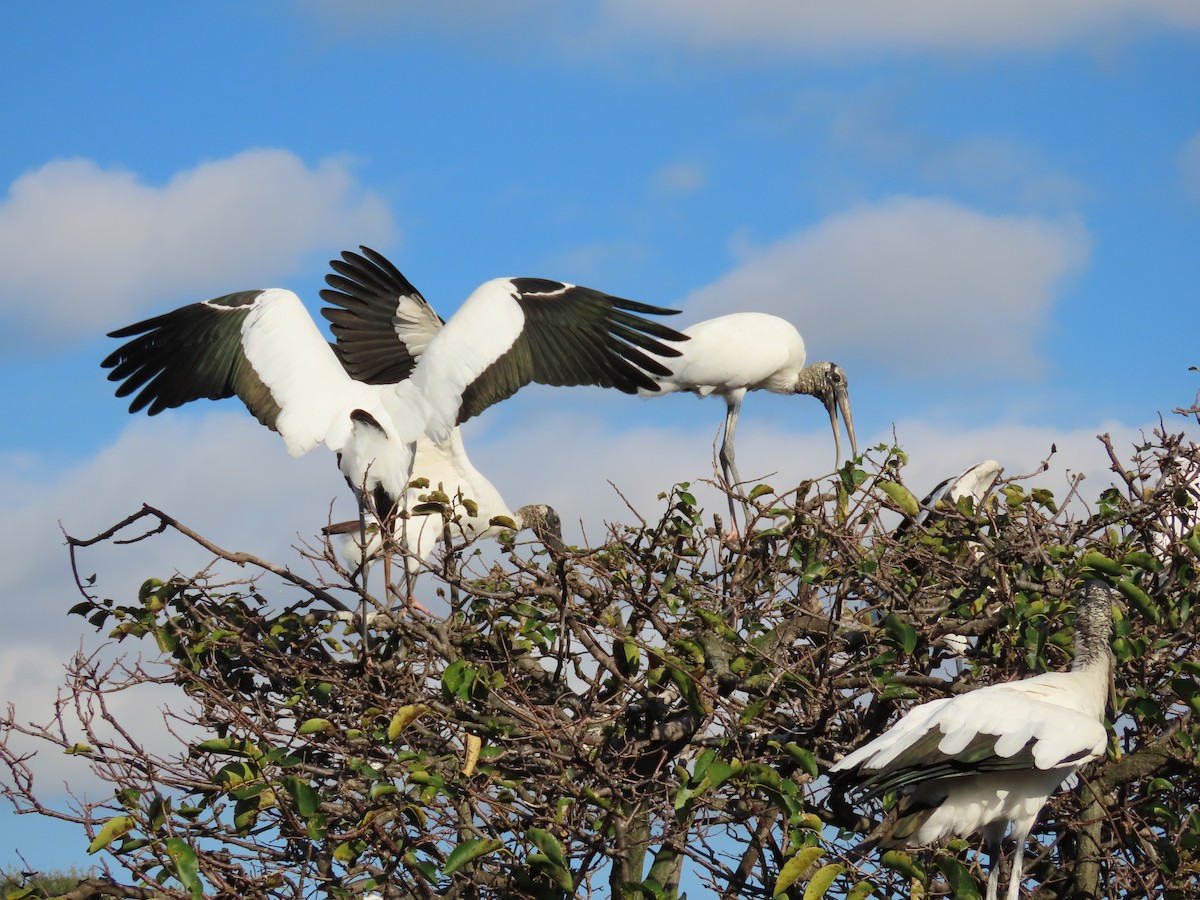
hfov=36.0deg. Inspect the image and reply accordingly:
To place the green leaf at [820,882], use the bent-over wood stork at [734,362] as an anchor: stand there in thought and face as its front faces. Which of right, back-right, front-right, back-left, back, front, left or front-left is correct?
right

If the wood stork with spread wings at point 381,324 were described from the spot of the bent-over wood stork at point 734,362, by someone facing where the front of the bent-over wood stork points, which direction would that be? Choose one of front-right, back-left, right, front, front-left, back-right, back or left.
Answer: back-right

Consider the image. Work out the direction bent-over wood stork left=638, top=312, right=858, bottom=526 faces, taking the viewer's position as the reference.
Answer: facing to the right of the viewer

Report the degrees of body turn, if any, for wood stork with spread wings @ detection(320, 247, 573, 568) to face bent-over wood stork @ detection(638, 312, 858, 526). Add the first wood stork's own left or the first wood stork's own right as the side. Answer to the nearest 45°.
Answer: approximately 45° to the first wood stork's own left

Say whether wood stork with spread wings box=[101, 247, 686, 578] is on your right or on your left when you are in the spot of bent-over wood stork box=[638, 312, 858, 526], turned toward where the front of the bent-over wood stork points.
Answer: on your right
